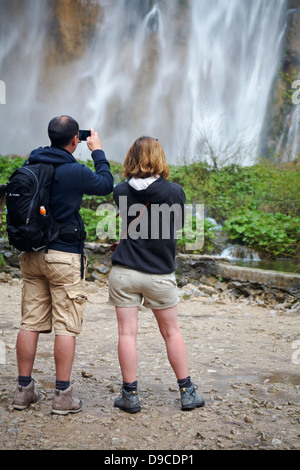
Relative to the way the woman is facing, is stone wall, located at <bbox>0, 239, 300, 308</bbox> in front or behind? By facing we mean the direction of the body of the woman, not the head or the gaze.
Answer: in front

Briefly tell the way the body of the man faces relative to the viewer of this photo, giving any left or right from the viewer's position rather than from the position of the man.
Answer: facing away from the viewer and to the right of the viewer

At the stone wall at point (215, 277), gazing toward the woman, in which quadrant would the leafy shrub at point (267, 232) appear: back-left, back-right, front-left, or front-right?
back-left

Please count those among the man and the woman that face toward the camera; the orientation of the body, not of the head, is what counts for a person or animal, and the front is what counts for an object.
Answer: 0

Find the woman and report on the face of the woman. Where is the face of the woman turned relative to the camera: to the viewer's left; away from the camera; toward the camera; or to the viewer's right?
away from the camera

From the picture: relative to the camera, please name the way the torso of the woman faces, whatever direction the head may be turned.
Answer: away from the camera

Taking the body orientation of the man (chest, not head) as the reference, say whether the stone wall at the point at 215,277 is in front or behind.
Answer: in front

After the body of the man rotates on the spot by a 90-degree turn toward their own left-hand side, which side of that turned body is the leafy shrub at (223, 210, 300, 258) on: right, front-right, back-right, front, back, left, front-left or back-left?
right
